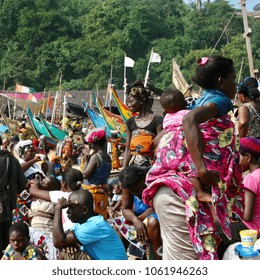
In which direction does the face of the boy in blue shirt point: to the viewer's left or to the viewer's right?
to the viewer's left

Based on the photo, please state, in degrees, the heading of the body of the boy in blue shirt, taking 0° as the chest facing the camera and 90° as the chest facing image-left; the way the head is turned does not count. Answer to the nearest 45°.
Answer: approximately 90°
